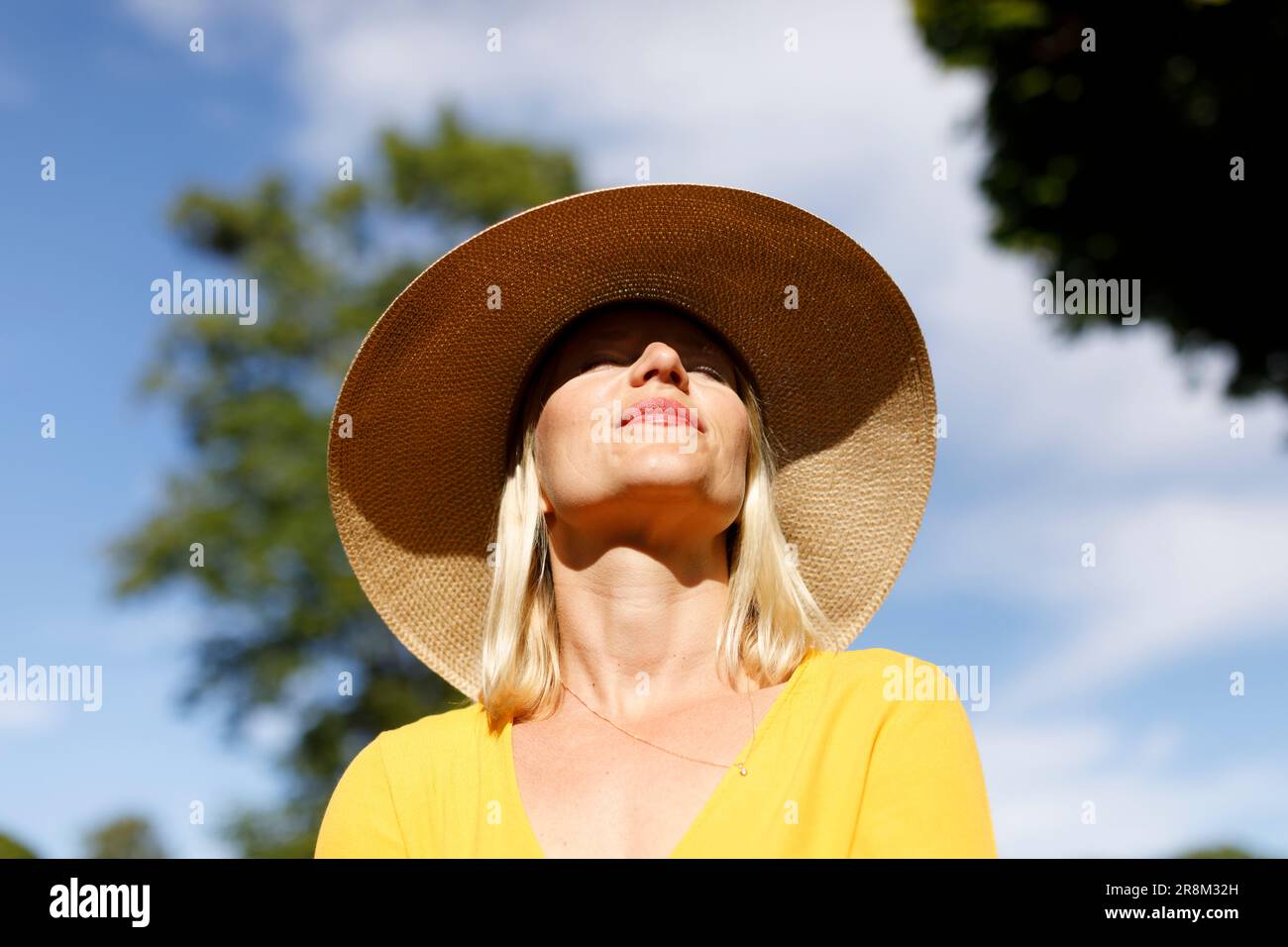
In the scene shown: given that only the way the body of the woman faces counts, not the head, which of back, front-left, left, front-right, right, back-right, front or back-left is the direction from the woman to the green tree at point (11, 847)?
back-right

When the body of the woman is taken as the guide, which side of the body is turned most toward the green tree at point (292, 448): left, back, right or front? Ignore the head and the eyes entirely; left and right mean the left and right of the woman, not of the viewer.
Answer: back

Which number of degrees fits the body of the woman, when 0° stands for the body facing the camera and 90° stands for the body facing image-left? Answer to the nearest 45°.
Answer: approximately 0°

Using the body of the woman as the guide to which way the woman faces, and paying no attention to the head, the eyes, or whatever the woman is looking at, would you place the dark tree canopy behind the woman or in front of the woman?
behind
